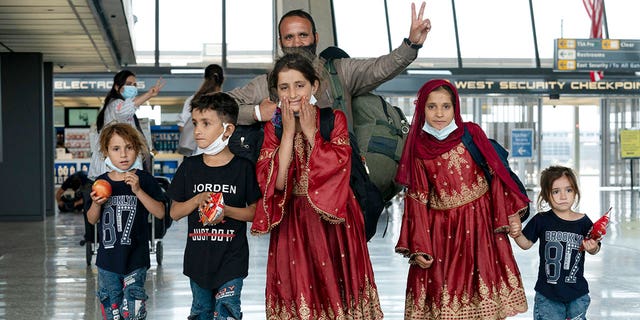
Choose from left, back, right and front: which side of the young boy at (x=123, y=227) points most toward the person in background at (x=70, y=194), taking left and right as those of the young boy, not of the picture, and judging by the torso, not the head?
back

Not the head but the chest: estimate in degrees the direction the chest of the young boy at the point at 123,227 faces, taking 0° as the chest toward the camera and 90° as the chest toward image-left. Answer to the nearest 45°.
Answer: approximately 0°

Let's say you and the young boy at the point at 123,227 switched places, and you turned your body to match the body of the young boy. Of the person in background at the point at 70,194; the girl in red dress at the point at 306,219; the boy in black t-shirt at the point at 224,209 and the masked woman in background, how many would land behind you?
2

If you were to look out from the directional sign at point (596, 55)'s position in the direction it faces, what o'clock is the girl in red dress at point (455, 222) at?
The girl in red dress is roughly at 12 o'clock from the directional sign.

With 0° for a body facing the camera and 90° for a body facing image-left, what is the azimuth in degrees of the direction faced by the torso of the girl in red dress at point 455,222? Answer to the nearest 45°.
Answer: approximately 0°
